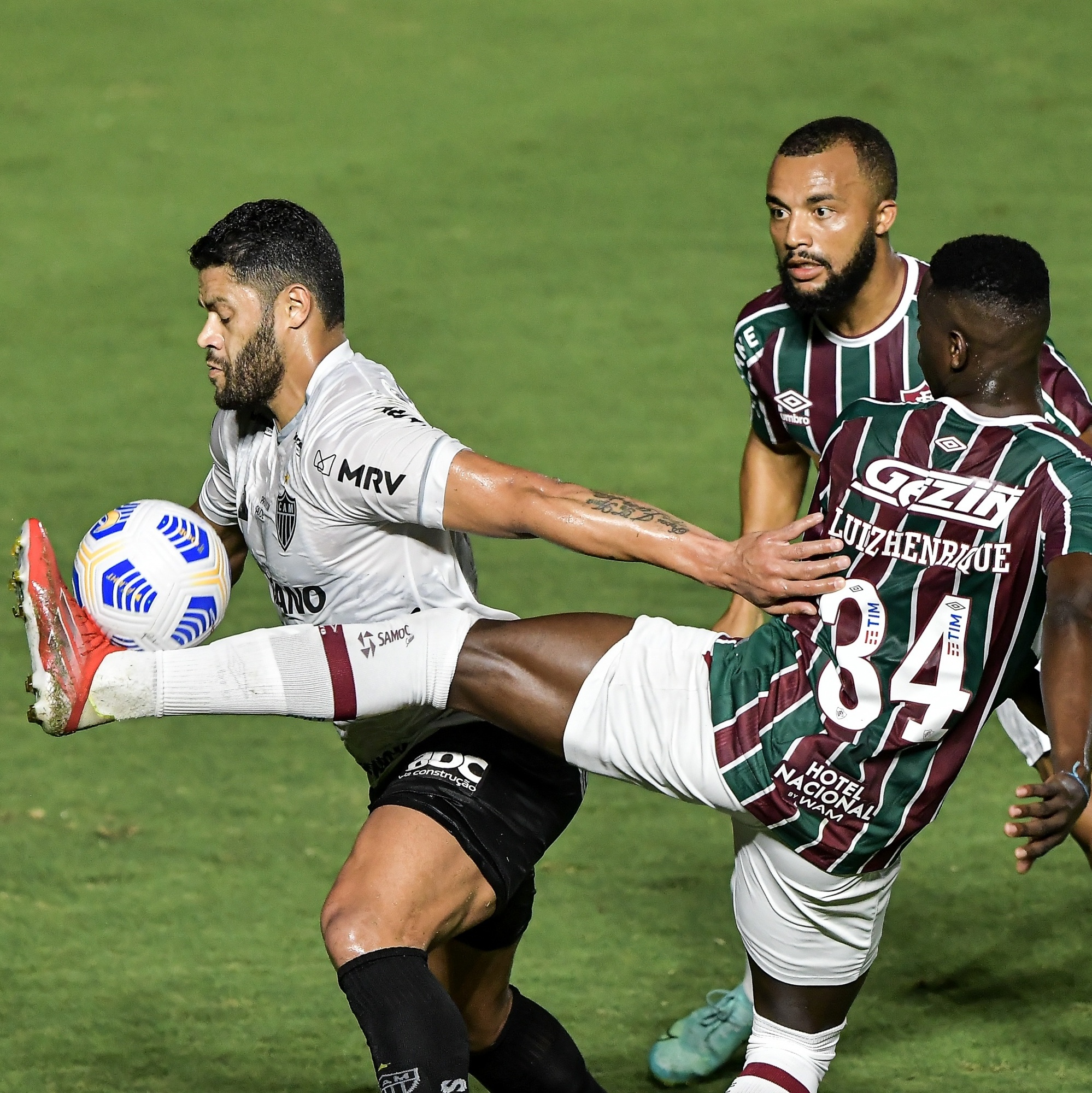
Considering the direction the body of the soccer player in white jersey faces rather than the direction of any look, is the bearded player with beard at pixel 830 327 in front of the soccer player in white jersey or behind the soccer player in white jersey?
behind

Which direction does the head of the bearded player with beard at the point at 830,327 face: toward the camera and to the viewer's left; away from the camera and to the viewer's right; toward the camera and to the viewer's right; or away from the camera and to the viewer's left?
toward the camera and to the viewer's left

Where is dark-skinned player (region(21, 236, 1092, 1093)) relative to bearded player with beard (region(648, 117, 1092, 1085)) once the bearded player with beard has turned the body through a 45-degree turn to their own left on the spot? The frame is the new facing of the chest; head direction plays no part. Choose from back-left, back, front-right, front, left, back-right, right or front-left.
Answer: front

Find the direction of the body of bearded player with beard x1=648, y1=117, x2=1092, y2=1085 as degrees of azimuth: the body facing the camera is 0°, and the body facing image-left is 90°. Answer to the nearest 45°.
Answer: approximately 45°

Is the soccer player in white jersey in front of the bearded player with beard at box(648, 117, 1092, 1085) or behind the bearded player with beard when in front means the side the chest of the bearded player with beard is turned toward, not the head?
in front

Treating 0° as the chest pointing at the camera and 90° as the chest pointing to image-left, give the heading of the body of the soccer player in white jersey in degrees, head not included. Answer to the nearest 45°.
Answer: approximately 45°

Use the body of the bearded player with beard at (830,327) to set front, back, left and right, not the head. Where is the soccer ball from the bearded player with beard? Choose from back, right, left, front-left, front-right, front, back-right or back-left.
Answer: front

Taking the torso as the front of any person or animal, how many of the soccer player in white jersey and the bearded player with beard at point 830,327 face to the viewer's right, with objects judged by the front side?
0
